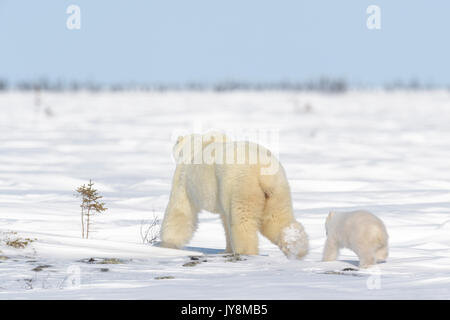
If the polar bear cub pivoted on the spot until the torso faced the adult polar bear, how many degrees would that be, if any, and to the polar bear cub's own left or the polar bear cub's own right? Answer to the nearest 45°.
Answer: approximately 45° to the polar bear cub's own left

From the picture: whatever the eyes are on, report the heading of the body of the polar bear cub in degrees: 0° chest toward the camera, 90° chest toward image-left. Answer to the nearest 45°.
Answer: approximately 135°

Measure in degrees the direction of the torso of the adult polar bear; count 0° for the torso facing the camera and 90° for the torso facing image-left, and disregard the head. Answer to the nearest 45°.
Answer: approximately 135°

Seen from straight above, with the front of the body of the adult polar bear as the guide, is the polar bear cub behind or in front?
behind
